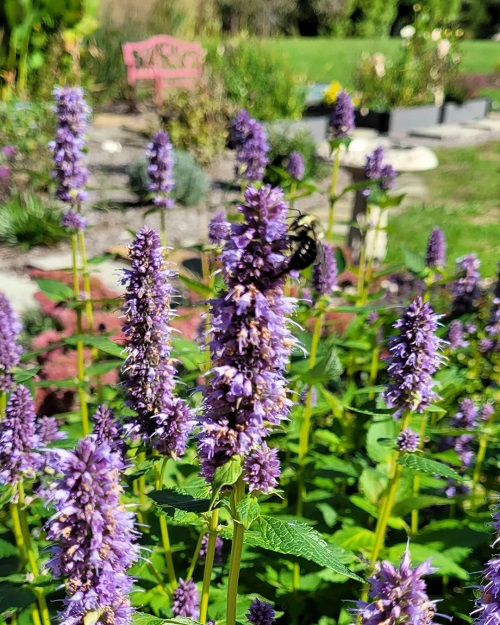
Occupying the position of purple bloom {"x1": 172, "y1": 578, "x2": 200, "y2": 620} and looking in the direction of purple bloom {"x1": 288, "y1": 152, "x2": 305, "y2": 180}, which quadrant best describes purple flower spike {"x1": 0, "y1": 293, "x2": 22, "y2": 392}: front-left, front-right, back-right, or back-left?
front-left

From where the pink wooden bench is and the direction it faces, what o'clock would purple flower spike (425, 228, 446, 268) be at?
The purple flower spike is roughly at 12 o'clock from the pink wooden bench.

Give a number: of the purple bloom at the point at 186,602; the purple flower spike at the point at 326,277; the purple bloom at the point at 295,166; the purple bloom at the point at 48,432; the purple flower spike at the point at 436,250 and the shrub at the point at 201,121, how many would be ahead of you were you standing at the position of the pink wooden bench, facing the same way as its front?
6

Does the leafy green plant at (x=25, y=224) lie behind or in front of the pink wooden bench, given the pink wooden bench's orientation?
in front

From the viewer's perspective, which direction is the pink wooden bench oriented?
toward the camera

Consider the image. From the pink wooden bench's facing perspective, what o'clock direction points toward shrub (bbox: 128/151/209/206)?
The shrub is roughly at 12 o'clock from the pink wooden bench.

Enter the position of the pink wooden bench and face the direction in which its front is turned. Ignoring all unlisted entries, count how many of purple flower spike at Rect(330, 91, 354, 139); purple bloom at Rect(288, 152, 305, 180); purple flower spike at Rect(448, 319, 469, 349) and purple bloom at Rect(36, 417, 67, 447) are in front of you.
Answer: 4

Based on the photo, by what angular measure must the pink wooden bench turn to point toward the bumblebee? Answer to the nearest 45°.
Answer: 0° — it already faces it

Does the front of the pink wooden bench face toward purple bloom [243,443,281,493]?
yes

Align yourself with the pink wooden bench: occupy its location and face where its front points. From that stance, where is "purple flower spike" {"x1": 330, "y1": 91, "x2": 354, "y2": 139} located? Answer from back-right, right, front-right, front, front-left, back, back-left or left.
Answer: front

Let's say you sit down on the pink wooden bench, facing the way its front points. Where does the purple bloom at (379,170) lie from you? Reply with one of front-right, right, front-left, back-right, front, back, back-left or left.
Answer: front

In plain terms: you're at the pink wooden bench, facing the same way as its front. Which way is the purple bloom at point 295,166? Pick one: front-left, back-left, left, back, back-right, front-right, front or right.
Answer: front

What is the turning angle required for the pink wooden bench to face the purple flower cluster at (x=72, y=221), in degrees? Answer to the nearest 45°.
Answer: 0° — it already faces it

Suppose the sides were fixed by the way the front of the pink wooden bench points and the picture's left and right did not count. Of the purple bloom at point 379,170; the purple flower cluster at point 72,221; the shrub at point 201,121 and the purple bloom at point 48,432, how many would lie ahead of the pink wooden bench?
4

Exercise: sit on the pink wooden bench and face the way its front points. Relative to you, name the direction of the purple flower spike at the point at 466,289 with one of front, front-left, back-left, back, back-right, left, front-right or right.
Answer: front

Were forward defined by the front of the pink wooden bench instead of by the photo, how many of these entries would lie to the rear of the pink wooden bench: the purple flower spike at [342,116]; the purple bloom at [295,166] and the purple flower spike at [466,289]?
0

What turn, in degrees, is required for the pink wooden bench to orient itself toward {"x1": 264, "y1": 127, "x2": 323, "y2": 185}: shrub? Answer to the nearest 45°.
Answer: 0° — it already faces it

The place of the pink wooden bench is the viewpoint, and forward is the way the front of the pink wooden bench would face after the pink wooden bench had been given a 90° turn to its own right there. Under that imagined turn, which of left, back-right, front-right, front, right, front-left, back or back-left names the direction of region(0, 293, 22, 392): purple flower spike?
left

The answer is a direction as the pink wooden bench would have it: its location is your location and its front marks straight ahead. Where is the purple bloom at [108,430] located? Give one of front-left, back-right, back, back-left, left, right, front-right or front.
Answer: front
